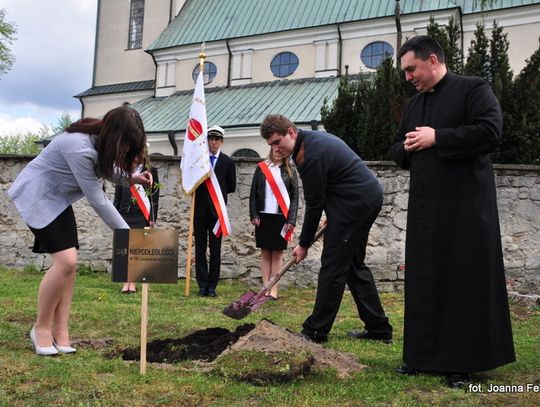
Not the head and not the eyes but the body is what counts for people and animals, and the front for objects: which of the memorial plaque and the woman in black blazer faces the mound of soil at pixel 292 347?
the woman in black blazer

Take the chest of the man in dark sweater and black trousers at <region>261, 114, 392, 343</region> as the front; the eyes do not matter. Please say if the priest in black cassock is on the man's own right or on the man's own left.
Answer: on the man's own left

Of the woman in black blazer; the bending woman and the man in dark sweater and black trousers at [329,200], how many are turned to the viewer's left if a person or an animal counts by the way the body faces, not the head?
1

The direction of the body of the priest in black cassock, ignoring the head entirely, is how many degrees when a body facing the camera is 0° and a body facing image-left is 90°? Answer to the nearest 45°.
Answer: approximately 45°

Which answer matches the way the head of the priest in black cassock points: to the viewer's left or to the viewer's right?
to the viewer's left

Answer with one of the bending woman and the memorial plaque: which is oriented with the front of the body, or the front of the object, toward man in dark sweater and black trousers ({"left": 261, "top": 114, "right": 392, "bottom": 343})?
the bending woman

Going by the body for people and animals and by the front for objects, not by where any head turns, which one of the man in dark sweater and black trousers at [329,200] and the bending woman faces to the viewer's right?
the bending woman

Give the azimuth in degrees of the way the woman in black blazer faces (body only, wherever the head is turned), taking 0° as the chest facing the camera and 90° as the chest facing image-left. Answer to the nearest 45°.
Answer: approximately 0°

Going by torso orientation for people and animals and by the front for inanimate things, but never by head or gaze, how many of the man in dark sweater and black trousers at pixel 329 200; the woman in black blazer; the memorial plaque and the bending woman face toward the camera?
2

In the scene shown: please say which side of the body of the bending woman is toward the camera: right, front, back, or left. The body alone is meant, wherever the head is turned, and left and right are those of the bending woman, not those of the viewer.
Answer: right

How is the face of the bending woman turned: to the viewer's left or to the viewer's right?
to the viewer's right

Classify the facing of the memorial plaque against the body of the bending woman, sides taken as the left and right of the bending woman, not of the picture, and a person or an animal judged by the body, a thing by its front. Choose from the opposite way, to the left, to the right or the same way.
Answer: to the right

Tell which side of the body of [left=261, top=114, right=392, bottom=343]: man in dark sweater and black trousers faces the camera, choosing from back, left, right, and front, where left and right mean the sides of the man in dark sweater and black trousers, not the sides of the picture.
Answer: left
